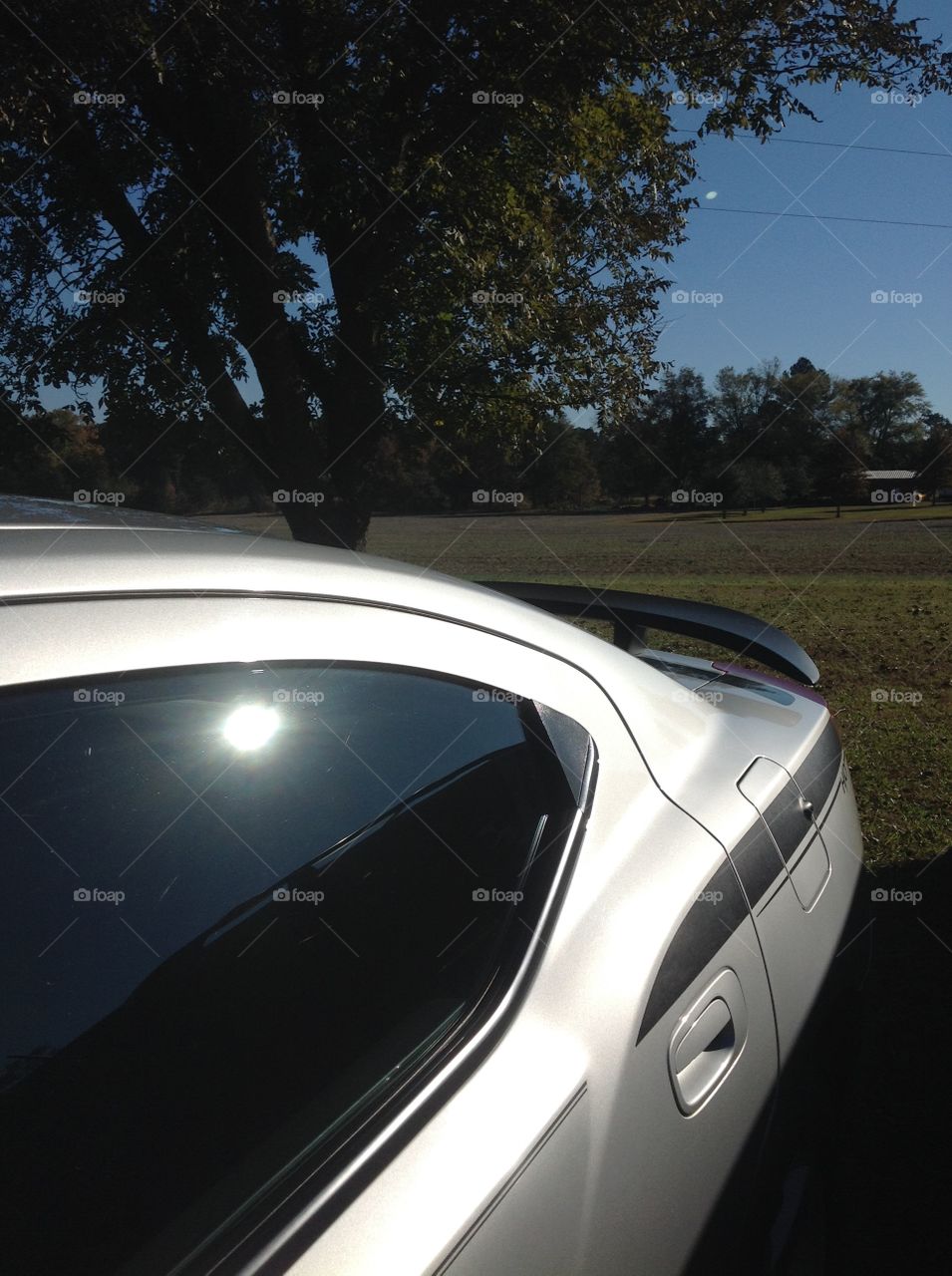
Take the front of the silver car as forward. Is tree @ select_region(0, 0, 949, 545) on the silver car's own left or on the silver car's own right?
on the silver car's own right

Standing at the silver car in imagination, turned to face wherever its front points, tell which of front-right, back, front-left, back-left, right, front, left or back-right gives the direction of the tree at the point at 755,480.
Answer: back-right

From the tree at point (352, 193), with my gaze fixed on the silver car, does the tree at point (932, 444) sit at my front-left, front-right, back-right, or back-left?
back-left

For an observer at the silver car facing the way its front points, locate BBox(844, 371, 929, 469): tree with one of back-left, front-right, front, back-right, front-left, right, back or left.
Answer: back-right

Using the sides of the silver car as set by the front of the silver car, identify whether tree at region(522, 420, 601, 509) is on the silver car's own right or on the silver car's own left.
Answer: on the silver car's own right

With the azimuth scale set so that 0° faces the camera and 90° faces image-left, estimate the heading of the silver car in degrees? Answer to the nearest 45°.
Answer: approximately 45°

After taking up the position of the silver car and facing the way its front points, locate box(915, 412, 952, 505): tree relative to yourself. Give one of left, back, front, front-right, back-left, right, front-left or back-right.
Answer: back-right
